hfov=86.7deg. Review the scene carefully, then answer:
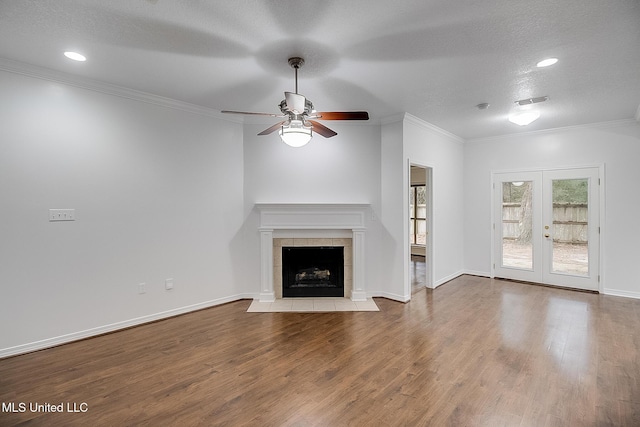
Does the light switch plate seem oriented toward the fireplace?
no

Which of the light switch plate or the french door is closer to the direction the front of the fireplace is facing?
the light switch plate

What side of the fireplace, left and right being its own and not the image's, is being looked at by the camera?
front

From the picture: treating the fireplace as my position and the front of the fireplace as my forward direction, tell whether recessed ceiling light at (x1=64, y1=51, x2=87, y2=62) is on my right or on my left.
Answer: on my right

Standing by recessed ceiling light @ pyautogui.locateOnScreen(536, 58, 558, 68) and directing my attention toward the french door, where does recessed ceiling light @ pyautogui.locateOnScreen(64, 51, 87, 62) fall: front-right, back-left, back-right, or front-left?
back-left

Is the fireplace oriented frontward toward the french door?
no

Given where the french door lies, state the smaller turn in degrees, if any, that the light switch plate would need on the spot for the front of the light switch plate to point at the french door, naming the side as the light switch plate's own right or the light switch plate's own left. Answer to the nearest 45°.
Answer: approximately 90° to the light switch plate's own left

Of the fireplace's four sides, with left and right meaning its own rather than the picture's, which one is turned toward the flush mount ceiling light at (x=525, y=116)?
left

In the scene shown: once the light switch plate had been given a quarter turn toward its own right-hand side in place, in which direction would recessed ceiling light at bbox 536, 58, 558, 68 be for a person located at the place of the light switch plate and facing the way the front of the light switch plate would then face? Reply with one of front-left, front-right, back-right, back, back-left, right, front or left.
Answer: back-left

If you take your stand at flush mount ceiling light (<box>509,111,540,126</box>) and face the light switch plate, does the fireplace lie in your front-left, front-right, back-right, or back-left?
front-right

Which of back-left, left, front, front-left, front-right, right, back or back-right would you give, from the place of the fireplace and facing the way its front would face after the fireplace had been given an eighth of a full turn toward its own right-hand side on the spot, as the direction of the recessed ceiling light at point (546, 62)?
left

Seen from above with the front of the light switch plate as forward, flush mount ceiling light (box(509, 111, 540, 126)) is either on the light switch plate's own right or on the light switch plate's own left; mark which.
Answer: on the light switch plate's own left
